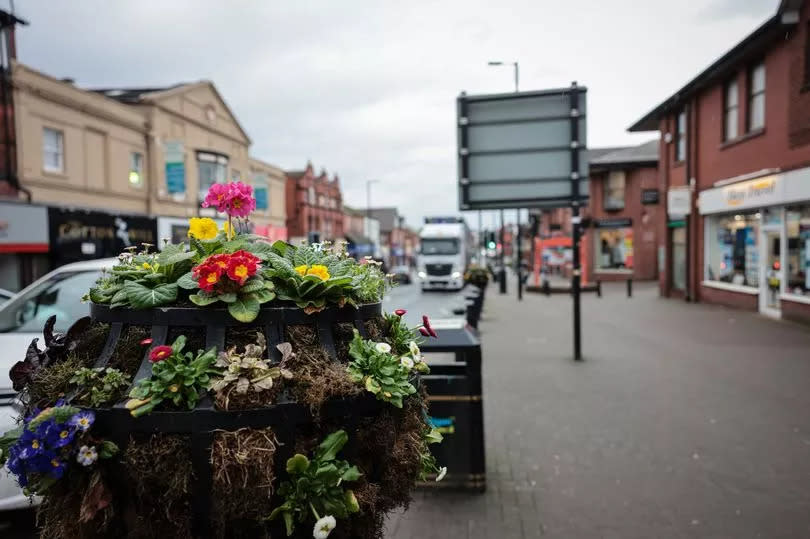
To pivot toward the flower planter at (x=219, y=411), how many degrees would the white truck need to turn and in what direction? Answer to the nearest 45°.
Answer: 0° — it already faces it

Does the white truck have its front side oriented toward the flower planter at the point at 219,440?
yes

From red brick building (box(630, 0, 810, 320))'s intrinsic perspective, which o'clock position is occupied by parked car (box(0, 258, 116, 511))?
The parked car is roughly at 11 o'clock from the red brick building.

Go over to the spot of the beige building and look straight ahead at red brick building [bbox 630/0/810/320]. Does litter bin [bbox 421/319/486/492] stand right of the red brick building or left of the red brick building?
right

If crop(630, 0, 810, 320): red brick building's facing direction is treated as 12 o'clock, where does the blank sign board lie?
The blank sign board is roughly at 11 o'clock from the red brick building.

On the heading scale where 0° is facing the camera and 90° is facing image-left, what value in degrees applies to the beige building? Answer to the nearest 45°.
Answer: approximately 315°

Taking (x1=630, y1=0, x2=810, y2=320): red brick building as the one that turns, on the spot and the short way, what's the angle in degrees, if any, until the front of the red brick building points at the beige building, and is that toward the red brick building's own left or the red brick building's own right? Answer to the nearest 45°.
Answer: approximately 45° to the red brick building's own right

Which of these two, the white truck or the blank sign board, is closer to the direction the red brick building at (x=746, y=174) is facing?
the blank sign board

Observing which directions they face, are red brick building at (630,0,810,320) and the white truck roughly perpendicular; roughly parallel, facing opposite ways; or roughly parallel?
roughly perpendicular

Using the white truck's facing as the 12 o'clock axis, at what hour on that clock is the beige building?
The beige building is roughly at 2 o'clock from the white truck.

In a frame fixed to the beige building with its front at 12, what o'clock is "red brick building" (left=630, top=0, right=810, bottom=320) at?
The red brick building is roughly at 12 o'clock from the beige building.

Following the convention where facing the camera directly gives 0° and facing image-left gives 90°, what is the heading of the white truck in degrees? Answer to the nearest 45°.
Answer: approximately 0°

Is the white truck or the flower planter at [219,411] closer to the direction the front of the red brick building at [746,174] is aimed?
the flower planter

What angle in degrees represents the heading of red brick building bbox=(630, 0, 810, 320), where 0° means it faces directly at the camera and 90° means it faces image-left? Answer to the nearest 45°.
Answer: approximately 45°
